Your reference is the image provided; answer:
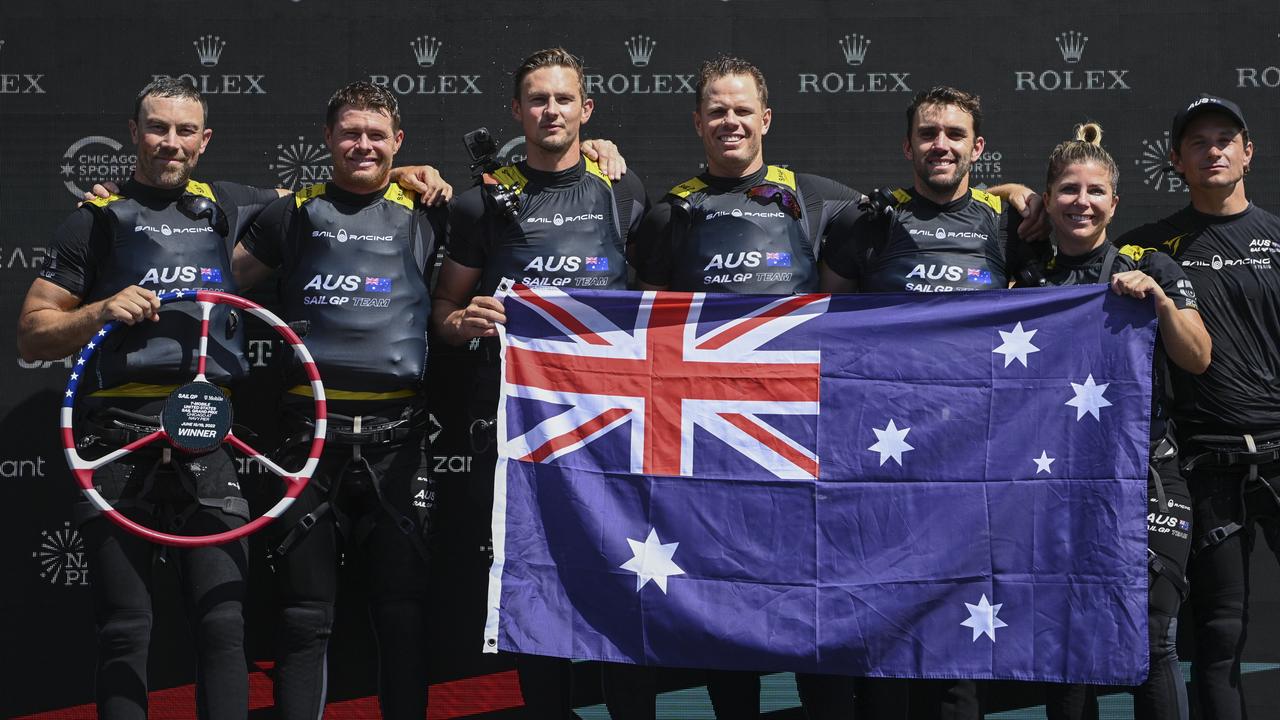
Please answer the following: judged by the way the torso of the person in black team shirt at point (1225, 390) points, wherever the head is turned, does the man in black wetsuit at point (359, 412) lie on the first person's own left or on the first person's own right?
on the first person's own right

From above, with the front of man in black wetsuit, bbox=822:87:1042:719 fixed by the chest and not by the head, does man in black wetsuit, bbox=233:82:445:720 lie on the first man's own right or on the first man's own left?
on the first man's own right

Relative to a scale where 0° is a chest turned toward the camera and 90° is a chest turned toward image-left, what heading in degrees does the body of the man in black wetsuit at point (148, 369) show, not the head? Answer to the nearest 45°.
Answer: approximately 0°

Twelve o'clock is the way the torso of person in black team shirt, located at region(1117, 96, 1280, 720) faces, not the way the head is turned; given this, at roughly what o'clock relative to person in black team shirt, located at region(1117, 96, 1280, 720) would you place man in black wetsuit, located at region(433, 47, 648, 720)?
man in black wetsuit, located at region(433, 47, 648, 720) is roughly at 2 o'clock from person in black team shirt, located at region(1117, 96, 1280, 720).

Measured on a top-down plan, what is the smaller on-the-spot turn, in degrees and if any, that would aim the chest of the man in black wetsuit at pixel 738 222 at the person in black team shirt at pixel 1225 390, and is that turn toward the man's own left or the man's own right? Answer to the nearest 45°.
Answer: approximately 90° to the man's own left
